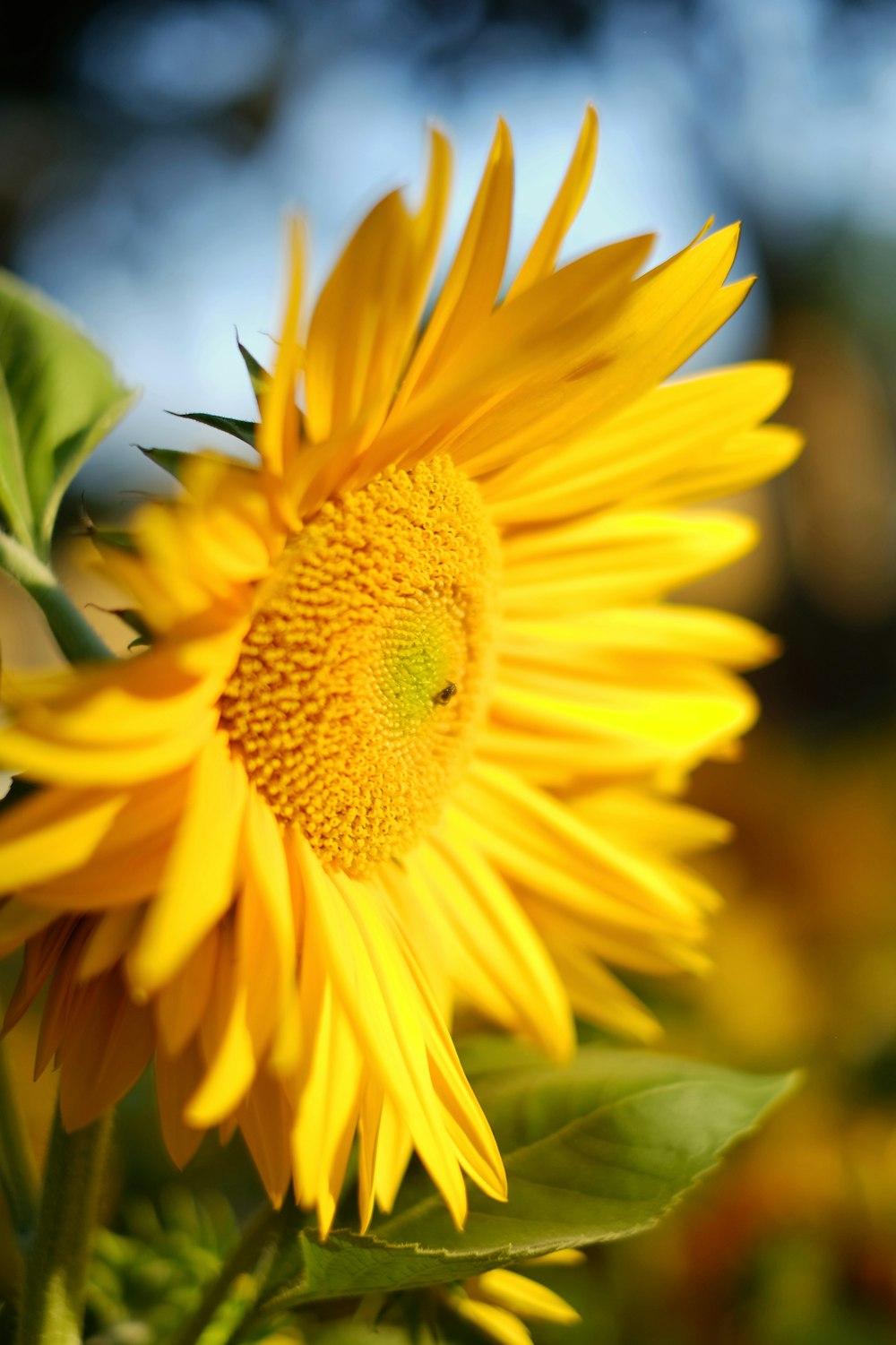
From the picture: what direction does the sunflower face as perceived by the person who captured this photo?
facing the viewer and to the right of the viewer
